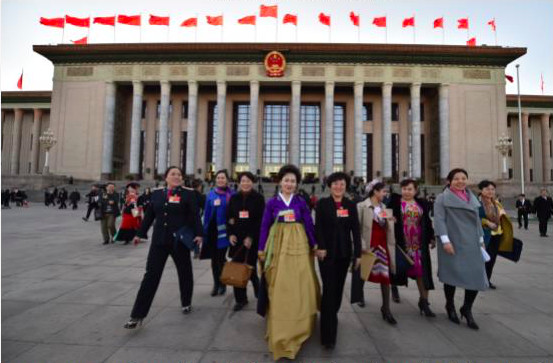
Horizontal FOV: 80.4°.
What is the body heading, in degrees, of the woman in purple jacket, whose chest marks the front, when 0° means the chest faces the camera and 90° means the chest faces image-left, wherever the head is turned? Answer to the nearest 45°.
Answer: approximately 0°

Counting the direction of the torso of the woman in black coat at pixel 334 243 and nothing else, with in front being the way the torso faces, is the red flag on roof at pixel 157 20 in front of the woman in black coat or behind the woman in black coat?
behind

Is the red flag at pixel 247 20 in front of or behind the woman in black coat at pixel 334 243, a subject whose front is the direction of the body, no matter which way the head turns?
behind

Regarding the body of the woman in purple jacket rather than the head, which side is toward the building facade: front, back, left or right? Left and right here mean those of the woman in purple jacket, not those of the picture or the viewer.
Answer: back

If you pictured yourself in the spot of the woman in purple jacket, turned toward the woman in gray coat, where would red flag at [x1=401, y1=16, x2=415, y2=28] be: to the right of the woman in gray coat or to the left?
left

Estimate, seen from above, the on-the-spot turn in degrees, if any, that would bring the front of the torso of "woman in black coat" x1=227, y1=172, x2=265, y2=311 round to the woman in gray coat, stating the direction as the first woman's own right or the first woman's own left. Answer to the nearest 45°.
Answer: approximately 90° to the first woman's own left

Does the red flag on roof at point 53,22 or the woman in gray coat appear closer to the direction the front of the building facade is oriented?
the woman in gray coat

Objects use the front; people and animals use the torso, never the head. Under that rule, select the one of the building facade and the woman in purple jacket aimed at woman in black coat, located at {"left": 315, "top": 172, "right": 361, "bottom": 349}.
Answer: the building facade

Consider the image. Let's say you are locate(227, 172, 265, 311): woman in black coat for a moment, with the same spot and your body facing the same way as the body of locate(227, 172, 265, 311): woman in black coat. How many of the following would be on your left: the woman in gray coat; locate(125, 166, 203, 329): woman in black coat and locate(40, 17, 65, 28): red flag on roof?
1

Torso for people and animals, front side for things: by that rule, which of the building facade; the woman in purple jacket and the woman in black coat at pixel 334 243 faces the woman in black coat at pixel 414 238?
the building facade

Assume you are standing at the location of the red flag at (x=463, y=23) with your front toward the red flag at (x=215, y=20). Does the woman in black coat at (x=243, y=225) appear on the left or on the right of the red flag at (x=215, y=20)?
left
